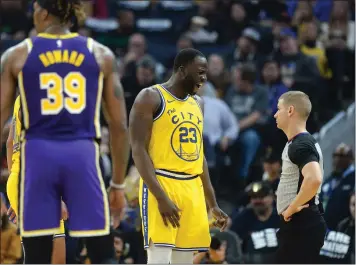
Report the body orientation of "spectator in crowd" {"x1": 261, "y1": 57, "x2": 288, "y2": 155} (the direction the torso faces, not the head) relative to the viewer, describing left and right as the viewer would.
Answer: facing the viewer

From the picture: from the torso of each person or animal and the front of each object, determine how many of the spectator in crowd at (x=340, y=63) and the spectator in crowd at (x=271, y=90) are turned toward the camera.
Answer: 2

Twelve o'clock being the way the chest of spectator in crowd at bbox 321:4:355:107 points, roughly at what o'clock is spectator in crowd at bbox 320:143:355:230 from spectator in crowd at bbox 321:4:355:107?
spectator in crowd at bbox 320:143:355:230 is roughly at 12 o'clock from spectator in crowd at bbox 321:4:355:107.

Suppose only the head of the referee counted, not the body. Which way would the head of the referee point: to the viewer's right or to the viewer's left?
to the viewer's left

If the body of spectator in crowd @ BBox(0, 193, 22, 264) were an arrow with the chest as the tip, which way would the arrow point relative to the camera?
toward the camera

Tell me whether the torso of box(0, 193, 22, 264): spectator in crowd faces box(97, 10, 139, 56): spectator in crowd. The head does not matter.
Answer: no

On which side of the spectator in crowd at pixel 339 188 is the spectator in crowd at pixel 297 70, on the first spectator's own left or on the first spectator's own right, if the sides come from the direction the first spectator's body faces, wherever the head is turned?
on the first spectator's own right

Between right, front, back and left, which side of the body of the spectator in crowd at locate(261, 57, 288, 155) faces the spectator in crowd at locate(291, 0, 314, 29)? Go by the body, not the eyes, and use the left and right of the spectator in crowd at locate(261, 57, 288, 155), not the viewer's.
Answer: back

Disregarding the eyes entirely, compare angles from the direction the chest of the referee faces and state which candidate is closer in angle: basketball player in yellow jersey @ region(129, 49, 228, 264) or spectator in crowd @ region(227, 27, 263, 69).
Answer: the basketball player in yellow jersey

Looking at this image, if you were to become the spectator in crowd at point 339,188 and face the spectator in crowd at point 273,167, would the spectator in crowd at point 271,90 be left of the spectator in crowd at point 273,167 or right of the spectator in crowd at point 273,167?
right

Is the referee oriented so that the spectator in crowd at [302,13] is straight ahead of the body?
no

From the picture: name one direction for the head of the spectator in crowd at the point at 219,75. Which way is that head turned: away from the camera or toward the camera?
toward the camera

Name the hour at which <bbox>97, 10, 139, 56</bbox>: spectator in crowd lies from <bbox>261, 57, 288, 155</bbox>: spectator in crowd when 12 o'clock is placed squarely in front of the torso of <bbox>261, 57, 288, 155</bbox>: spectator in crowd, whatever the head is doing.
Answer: <bbox>97, 10, 139, 56</bbox>: spectator in crowd is roughly at 4 o'clock from <bbox>261, 57, 288, 155</bbox>: spectator in crowd.

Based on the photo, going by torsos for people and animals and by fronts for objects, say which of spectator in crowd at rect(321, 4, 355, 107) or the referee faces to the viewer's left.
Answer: the referee
